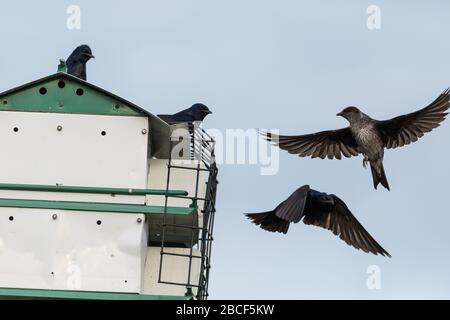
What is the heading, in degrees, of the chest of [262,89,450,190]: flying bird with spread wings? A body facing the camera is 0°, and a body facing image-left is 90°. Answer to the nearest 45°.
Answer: approximately 45°

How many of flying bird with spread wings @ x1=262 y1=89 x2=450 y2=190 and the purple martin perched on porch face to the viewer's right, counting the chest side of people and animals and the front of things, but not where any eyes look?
1

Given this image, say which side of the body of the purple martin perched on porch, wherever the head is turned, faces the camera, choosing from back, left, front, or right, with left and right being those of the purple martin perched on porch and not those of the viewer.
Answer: right

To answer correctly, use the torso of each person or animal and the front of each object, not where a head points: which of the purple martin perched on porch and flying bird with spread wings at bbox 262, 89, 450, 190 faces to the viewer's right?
the purple martin perched on porch

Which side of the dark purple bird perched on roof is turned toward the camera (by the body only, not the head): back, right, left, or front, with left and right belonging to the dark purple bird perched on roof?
right

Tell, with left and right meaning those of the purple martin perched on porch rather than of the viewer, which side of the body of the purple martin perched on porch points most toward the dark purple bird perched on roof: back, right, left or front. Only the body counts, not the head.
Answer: back
